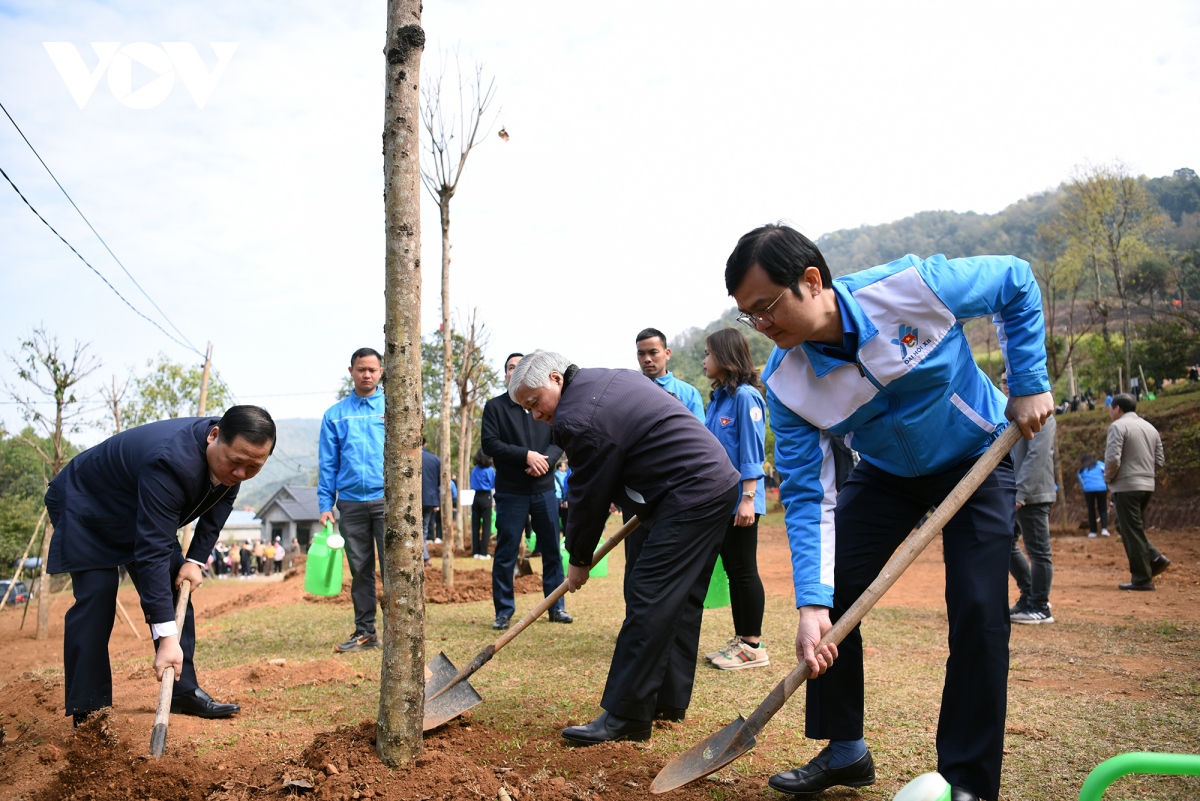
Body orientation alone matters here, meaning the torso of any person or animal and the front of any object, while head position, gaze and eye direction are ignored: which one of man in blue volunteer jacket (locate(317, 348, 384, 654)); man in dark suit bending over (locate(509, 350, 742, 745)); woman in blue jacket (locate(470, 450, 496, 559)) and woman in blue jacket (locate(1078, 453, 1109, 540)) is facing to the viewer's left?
the man in dark suit bending over

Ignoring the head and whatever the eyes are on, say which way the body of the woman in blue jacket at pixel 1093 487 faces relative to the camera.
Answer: away from the camera

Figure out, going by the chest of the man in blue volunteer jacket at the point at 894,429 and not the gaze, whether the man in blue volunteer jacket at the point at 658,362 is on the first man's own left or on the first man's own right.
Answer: on the first man's own right

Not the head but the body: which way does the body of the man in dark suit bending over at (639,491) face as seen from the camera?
to the viewer's left

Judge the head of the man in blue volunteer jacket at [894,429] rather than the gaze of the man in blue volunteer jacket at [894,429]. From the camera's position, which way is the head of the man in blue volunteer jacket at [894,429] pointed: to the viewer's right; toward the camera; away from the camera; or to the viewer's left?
to the viewer's left

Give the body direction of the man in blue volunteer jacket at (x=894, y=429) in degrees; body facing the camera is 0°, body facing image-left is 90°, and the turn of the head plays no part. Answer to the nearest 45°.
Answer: approximately 45°
